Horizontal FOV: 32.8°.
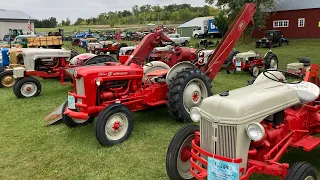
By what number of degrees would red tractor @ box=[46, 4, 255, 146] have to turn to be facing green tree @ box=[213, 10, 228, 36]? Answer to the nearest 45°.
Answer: approximately 135° to its right

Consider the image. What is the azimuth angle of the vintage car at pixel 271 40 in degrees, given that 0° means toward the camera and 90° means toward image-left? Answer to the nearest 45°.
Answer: approximately 45°

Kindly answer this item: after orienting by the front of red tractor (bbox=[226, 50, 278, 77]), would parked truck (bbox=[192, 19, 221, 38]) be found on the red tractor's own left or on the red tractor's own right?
on the red tractor's own right

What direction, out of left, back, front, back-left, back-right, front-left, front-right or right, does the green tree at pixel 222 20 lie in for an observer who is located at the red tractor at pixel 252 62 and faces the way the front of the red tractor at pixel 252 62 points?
back-right

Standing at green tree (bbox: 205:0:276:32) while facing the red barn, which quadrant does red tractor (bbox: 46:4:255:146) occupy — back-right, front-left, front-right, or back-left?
back-right

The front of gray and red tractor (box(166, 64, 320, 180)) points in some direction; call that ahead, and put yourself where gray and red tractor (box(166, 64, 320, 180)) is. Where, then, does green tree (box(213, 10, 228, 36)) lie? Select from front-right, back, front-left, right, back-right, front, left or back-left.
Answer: back-right

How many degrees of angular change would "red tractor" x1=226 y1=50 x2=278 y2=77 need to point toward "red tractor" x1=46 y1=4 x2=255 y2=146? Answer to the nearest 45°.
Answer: approximately 45° to its left

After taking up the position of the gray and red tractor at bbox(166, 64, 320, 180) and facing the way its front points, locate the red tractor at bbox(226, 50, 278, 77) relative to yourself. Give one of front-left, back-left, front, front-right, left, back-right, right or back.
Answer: back-right

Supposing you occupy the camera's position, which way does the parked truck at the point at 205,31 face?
facing to the left of the viewer

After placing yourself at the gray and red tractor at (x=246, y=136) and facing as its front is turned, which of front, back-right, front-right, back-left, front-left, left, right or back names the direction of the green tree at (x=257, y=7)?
back-right
